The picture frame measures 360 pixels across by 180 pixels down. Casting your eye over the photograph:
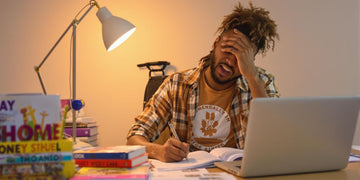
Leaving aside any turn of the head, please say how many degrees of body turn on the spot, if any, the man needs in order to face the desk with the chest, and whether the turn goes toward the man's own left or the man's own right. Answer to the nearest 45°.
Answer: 0° — they already face it

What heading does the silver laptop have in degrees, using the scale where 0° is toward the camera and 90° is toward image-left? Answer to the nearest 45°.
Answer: approximately 135°

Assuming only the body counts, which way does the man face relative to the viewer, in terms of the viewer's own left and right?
facing the viewer

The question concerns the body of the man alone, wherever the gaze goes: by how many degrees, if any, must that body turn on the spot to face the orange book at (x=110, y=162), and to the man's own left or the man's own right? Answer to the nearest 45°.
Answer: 0° — they already face it

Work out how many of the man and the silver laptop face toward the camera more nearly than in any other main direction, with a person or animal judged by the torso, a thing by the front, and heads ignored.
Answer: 1

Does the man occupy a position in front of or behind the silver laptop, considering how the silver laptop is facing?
in front

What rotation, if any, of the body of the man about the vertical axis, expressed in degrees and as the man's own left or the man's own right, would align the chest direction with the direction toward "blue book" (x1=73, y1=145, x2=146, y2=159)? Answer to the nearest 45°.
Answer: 0° — they already face it

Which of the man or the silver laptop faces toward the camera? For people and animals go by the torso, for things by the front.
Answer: the man

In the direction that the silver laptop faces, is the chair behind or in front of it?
in front
